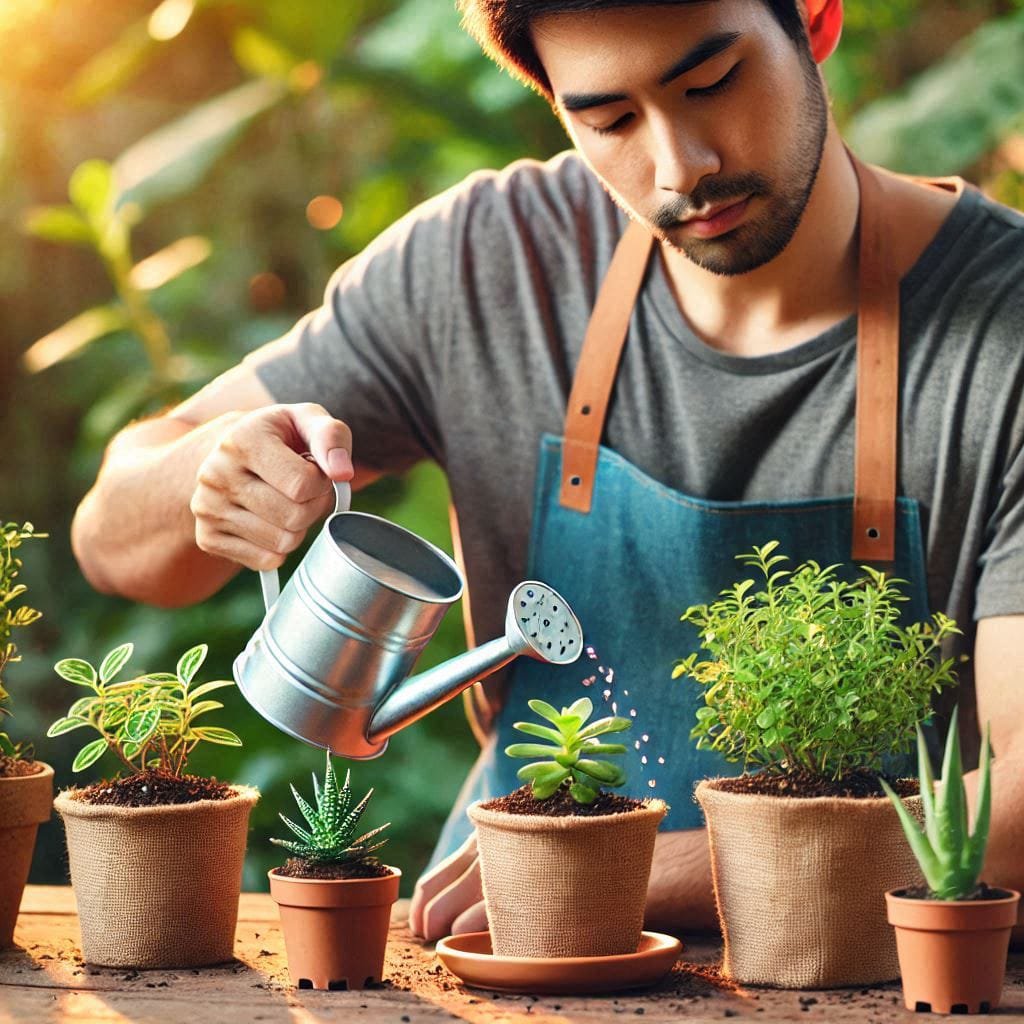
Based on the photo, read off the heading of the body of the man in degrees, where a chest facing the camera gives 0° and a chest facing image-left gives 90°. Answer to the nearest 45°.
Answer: approximately 0°

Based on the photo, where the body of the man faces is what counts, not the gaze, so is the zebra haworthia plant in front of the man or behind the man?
in front

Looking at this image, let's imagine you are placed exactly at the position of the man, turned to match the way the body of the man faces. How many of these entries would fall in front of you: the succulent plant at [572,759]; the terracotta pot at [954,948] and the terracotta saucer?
3

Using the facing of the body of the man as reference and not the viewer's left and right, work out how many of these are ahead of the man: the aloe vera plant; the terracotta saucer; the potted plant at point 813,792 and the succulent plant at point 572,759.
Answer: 4

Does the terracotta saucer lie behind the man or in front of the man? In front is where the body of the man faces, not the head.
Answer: in front

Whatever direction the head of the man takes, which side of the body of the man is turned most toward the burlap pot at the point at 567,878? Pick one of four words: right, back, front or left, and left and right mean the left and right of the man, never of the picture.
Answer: front

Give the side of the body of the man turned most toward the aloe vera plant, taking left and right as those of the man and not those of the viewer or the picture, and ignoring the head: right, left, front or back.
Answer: front

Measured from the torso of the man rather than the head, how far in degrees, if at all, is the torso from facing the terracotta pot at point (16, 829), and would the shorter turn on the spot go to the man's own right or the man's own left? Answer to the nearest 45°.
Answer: approximately 45° to the man's own right

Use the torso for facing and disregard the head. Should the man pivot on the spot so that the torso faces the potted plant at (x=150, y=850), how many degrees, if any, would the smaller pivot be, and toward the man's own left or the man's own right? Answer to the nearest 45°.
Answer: approximately 45° to the man's own right
